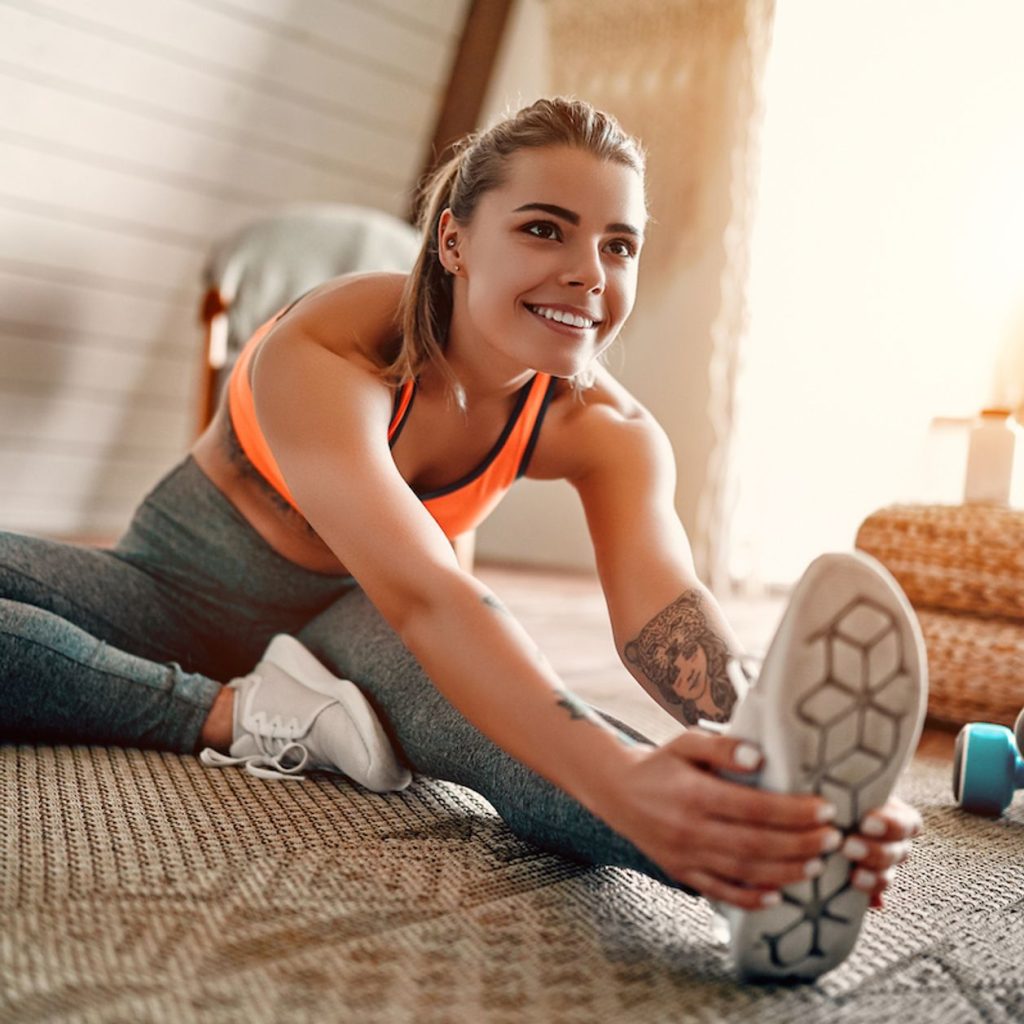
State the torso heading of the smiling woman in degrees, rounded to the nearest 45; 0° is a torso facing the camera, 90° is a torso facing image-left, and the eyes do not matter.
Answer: approximately 315°

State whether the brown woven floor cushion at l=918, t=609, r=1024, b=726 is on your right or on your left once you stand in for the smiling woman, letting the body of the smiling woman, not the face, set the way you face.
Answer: on your left

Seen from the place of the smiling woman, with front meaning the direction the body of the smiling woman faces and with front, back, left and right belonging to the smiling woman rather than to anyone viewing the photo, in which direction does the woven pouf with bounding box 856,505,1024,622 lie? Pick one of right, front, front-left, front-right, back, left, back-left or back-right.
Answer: left

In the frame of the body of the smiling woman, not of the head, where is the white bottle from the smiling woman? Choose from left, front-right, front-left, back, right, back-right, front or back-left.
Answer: left
